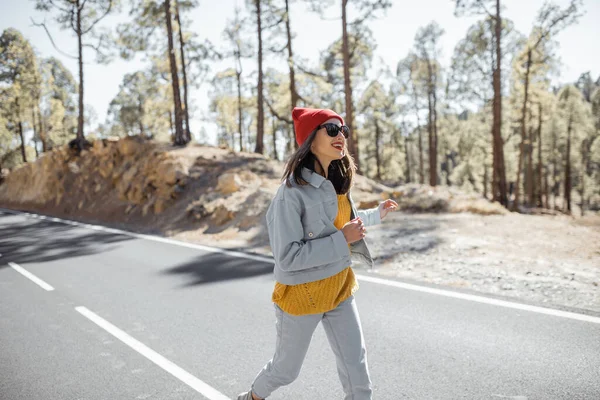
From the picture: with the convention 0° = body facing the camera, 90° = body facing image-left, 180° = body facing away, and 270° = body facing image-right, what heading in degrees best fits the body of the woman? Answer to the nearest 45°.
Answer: approximately 315°

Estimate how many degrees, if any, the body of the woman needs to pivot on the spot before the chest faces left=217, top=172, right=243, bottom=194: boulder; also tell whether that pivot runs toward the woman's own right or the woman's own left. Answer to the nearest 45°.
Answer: approximately 135° to the woman's own left
